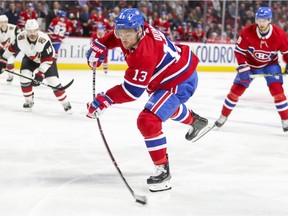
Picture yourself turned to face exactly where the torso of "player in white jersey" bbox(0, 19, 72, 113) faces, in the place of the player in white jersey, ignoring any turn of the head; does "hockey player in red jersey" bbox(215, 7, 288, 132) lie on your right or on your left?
on your left

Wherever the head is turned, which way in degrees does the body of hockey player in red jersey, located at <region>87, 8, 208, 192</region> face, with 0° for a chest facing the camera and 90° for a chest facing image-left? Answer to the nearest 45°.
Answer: approximately 45°

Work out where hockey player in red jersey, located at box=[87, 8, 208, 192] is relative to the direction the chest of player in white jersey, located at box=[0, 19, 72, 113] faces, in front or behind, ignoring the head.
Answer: in front

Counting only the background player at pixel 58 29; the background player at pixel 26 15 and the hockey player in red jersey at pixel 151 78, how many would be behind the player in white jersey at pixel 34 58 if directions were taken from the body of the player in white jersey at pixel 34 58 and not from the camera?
2

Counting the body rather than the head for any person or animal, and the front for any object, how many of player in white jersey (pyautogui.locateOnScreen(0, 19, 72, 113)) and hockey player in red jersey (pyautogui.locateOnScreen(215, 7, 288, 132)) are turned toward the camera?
2

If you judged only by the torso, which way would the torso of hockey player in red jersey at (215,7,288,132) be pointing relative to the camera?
toward the camera

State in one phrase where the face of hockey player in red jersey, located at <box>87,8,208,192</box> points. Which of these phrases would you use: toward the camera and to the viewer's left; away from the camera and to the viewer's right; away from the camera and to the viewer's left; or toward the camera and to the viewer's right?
toward the camera and to the viewer's left

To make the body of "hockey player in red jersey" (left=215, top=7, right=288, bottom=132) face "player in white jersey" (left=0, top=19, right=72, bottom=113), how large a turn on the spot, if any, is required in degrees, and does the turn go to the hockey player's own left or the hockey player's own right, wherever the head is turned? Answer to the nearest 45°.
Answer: approximately 90° to the hockey player's own right

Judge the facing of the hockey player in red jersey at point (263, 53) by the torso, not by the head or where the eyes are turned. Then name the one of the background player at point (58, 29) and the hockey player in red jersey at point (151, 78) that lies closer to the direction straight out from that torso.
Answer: the hockey player in red jersey

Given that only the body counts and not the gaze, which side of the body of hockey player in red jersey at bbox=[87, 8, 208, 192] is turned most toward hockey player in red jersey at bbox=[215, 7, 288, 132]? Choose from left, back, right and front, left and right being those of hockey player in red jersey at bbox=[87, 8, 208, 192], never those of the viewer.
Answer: back

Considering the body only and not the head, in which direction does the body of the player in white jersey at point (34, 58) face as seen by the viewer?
toward the camera

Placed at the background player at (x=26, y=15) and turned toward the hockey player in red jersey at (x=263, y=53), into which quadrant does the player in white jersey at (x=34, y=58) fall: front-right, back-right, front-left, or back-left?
front-right

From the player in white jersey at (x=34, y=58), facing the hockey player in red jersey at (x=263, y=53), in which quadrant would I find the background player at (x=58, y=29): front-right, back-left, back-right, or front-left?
back-left

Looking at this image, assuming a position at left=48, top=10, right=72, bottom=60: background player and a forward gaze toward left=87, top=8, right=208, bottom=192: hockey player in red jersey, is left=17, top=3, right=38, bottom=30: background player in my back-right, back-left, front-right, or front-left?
back-right

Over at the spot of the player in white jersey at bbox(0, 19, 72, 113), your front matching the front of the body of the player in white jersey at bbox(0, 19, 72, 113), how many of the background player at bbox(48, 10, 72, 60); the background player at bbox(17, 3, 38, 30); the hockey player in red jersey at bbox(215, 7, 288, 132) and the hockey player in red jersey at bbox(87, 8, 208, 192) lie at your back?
2

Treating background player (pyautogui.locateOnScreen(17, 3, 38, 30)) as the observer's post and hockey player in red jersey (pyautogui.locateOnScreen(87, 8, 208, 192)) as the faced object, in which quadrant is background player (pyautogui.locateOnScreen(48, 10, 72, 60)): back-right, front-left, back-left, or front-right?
front-left
